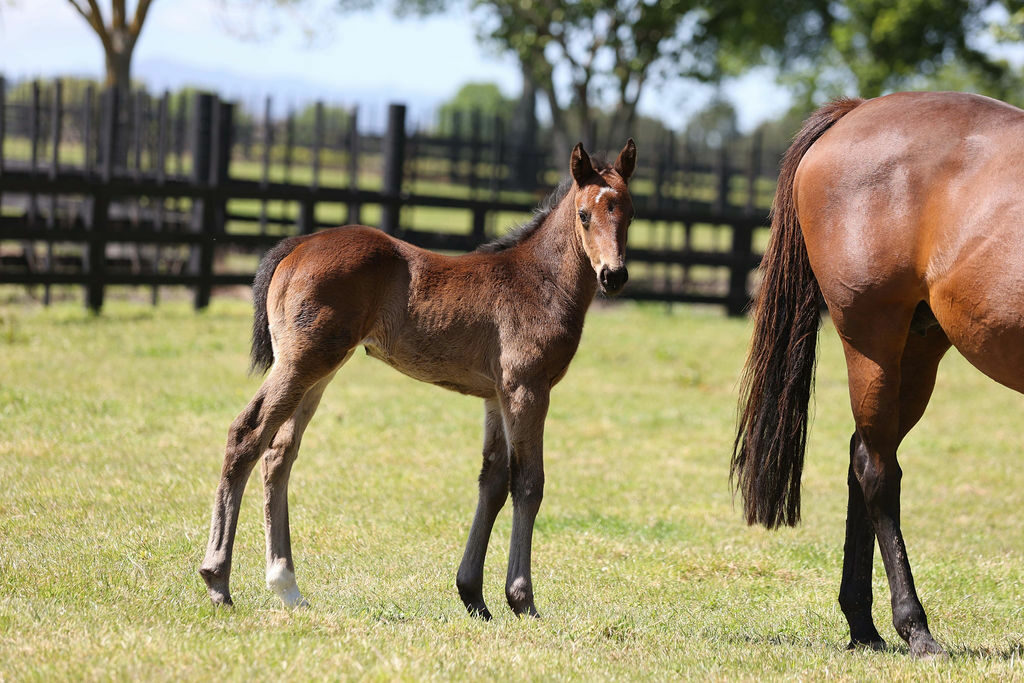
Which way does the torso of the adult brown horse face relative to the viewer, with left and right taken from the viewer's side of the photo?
facing to the right of the viewer

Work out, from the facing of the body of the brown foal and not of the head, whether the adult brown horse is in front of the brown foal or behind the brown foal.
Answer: in front

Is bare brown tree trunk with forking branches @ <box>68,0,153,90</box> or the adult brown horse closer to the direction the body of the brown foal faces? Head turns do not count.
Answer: the adult brown horse

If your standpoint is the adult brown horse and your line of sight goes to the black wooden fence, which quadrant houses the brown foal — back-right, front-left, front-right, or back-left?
front-left

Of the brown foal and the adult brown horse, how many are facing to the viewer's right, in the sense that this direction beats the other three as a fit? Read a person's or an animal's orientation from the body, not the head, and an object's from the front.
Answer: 2

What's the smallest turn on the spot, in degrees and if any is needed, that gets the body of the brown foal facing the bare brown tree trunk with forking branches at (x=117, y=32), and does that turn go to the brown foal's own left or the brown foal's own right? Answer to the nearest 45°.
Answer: approximately 90° to the brown foal's own left

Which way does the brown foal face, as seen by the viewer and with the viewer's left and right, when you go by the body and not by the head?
facing to the right of the viewer

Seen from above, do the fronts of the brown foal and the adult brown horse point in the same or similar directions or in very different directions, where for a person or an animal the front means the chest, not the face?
same or similar directions

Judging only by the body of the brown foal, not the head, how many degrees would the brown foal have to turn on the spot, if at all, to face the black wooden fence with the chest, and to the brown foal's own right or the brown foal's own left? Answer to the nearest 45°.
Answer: approximately 90° to the brown foal's own left
